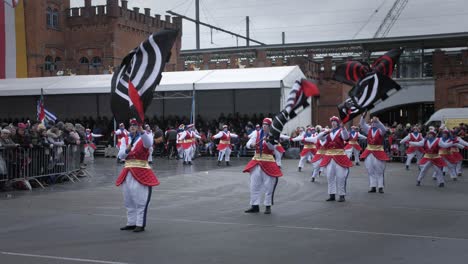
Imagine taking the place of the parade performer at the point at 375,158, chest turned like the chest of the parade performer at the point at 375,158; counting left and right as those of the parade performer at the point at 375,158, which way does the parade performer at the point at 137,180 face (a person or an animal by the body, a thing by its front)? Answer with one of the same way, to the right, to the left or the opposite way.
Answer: the same way

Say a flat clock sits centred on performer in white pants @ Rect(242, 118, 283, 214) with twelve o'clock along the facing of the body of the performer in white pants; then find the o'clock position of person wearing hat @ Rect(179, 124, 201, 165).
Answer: The person wearing hat is roughly at 4 o'clock from the performer in white pants.

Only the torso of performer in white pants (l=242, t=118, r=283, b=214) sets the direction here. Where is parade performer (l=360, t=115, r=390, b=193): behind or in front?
behind

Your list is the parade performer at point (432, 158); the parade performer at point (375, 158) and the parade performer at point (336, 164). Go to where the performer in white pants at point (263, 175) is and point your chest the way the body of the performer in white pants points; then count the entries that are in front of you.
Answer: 0

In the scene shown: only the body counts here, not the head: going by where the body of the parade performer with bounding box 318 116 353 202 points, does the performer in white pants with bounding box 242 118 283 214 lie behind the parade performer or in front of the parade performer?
in front

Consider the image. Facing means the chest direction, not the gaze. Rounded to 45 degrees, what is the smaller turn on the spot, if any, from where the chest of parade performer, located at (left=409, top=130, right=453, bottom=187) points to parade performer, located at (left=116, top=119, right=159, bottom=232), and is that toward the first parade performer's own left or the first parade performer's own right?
approximately 45° to the first parade performer's own right

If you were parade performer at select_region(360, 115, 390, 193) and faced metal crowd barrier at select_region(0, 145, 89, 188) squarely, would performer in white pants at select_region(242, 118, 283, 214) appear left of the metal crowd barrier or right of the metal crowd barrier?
left

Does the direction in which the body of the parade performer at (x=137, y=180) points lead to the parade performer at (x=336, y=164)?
no

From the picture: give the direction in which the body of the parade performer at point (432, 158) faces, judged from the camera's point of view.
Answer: toward the camera

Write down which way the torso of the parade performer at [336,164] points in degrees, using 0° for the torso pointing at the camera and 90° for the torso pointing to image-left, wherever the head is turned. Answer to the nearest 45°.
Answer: approximately 0°

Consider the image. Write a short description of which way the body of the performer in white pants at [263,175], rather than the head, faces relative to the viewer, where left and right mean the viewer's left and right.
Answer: facing the viewer and to the left of the viewer

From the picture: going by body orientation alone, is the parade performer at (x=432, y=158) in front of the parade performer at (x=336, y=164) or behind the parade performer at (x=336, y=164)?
behind

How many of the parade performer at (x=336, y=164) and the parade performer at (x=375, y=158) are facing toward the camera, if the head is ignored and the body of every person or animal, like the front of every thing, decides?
2

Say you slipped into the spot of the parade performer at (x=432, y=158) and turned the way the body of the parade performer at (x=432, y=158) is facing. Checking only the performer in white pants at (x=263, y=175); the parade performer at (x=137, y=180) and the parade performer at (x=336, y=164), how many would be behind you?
0

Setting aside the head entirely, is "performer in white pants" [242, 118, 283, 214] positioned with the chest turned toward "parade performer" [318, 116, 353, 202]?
no

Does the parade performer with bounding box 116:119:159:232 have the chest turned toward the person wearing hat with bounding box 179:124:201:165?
no

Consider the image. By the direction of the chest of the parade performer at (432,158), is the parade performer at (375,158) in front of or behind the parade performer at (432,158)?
in front

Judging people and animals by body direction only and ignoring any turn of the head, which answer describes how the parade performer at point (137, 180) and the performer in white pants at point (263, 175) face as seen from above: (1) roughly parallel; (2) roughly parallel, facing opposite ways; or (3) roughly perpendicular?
roughly parallel

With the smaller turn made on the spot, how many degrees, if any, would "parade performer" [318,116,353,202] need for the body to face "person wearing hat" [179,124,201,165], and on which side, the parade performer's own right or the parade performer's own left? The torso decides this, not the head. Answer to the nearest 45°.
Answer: approximately 135° to the parade performer's own right
